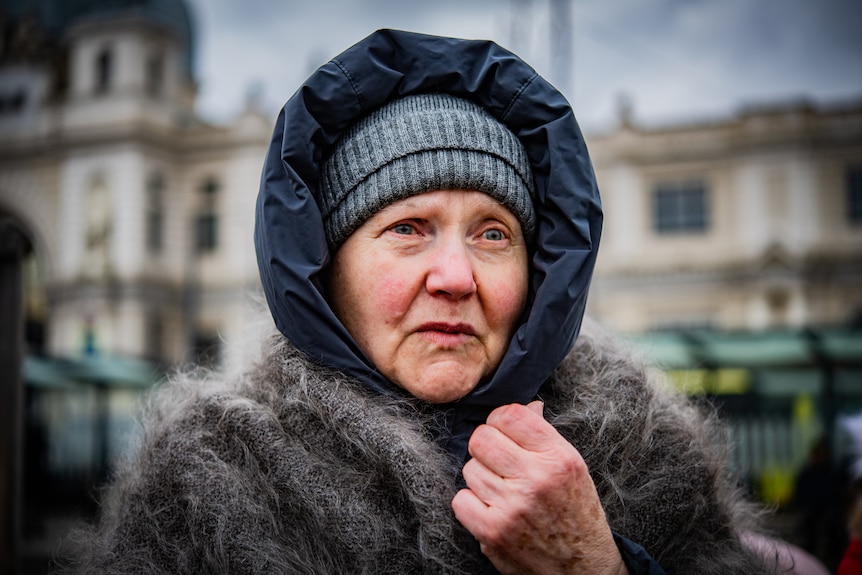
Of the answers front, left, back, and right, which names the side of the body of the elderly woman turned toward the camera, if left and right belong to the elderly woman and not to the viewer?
front
